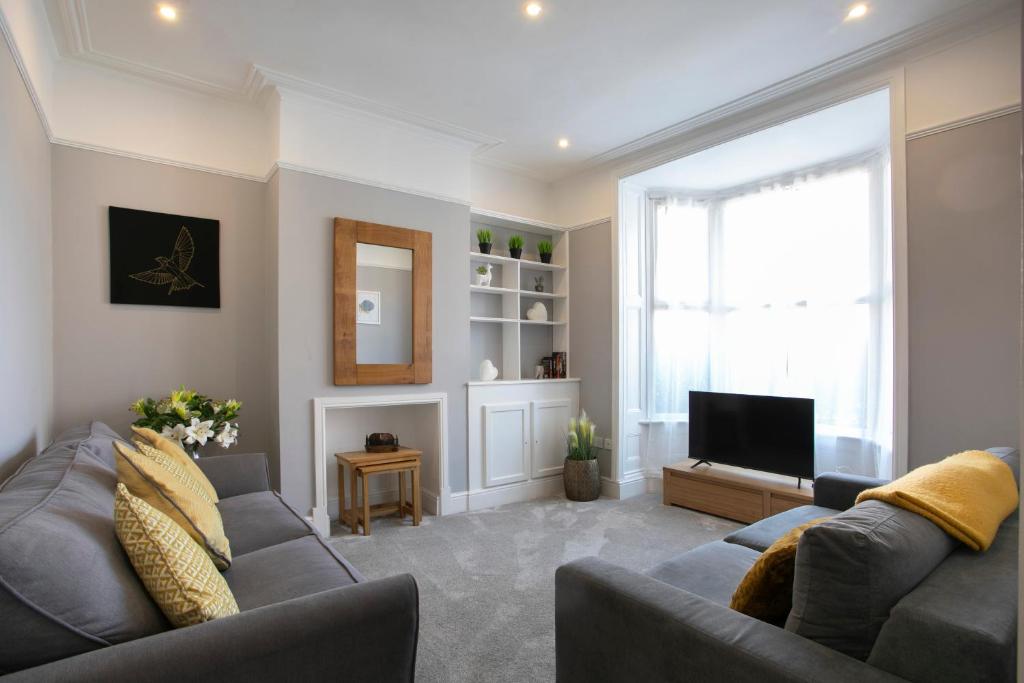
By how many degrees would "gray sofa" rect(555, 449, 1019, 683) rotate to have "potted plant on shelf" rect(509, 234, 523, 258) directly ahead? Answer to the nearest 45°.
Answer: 0° — it already faces it

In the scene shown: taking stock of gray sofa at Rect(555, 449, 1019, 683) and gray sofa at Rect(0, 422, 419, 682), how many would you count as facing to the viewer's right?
1

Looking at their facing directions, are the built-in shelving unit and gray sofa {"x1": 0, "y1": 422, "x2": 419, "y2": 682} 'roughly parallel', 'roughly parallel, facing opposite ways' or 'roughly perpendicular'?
roughly perpendicular

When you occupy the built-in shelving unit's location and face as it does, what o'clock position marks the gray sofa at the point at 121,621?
The gray sofa is roughly at 2 o'clock from the built-in shelving unit.

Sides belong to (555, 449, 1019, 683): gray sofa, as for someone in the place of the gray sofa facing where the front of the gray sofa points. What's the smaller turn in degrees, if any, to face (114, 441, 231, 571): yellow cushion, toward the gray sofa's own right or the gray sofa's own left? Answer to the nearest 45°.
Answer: approximately 45° to the gray sofa's own left

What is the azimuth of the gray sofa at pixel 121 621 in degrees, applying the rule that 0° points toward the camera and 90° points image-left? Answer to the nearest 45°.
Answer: approximately 270°

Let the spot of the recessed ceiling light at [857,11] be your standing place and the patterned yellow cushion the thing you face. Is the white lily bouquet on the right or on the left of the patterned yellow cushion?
right

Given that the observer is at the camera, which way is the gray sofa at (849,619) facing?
facing away from the viewer and to the left of the viewer

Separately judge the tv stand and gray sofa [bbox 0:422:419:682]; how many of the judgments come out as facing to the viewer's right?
1

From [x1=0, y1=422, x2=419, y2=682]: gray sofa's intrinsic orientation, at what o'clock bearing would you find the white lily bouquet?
The white lily bouquet is roughly at 9 o'clock from the gray sofa.
